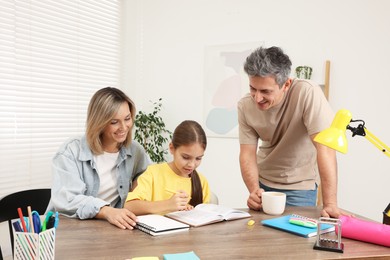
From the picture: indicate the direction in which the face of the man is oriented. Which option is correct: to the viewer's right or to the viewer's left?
to the viewer's left

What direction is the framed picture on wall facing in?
toward the camera

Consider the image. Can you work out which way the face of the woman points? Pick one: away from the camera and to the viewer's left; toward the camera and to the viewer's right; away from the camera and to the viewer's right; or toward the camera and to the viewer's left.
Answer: toward the camera and to the viewer's right

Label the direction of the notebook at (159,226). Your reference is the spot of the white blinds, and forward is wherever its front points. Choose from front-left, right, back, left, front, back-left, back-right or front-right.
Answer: front-right

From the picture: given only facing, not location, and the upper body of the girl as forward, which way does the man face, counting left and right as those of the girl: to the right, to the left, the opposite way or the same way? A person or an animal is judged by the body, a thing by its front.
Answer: to the right

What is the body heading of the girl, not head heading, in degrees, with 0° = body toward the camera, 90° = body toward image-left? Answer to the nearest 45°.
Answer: approximately 315°

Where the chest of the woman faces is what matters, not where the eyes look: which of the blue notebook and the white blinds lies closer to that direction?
the blue notebook

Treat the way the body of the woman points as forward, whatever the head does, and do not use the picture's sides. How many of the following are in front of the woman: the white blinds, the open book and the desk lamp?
2

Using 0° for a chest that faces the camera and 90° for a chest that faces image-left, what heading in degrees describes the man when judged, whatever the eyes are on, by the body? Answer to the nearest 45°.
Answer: approximately 45°

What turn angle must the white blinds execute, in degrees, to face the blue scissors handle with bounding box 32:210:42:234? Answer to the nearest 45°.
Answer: approximately 45° to its right

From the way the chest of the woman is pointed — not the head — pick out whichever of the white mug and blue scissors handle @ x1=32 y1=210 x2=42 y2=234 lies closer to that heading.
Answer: the white mug

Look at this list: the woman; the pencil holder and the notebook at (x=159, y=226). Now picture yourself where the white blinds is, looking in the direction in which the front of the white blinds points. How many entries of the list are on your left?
0

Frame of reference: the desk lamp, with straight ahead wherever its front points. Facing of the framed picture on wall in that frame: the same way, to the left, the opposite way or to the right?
to the left

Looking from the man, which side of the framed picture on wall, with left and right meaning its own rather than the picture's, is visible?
front

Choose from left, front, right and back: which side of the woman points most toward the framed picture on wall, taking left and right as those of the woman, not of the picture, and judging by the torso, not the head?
left

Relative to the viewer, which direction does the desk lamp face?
to the viewer's left
